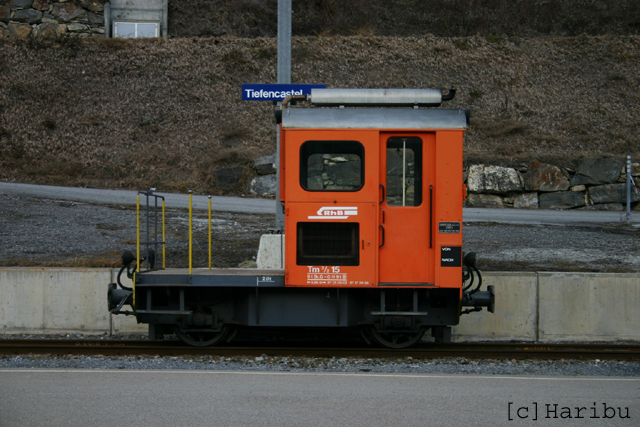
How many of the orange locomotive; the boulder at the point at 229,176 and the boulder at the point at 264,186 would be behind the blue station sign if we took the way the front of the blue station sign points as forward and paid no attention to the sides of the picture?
2

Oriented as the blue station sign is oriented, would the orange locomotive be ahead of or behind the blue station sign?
ahead

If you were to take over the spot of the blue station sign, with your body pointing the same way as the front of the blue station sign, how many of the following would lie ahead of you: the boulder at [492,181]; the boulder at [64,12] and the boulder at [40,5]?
0

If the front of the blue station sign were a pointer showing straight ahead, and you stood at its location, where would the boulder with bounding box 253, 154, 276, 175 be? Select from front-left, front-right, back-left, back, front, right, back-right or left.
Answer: back

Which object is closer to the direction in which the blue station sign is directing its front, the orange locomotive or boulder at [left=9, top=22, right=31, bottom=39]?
the orange locomotive

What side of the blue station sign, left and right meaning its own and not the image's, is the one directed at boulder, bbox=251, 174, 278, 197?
back

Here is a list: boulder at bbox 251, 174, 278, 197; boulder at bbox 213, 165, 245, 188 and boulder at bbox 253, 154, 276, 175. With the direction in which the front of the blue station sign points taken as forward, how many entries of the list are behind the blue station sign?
3

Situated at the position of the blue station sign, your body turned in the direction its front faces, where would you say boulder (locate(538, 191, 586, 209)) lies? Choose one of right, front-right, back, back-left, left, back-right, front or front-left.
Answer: back-left

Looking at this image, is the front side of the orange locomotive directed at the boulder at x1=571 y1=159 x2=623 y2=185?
no

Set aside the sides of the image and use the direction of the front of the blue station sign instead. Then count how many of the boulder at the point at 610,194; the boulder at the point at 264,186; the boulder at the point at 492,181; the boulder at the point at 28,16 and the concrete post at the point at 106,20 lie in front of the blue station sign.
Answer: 0

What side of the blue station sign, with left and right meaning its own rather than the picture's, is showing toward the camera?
front
